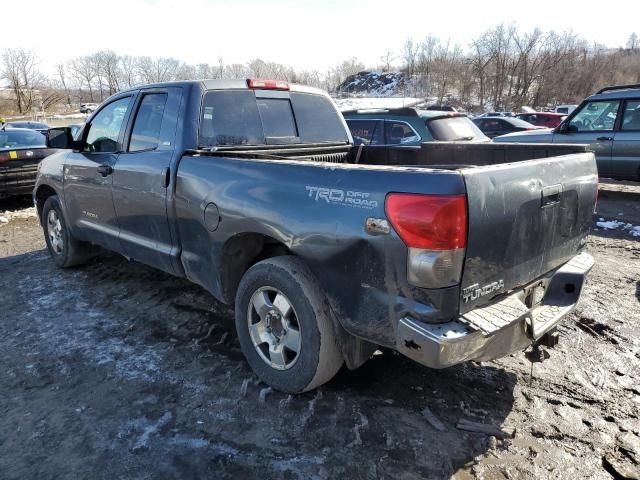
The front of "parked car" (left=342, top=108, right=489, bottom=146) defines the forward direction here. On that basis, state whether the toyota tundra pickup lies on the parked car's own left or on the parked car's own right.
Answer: on the parked car's own left

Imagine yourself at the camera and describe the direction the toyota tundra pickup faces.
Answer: facing away from the viewer and to the left of the viewer

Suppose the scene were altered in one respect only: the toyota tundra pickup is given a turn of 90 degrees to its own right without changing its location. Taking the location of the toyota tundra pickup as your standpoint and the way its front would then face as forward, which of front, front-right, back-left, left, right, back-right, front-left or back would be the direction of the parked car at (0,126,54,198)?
left

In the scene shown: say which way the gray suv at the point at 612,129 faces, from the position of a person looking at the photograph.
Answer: facing to the left of the viewer

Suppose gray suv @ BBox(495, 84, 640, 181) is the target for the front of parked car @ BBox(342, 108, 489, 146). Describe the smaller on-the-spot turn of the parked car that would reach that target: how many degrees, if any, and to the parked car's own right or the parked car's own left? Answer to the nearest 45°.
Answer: approximately 90° to the parked car's own right

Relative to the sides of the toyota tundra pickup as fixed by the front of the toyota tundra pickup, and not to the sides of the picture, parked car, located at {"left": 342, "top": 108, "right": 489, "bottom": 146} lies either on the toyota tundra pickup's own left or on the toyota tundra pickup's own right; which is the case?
on the toyota tundra pickup's own right

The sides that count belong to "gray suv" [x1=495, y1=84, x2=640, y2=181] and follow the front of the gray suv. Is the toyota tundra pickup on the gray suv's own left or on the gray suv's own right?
on the gray suv's own left

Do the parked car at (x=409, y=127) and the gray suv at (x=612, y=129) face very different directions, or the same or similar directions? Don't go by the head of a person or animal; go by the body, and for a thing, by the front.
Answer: same or similar directions

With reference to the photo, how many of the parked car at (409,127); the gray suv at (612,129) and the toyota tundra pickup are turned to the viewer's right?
0

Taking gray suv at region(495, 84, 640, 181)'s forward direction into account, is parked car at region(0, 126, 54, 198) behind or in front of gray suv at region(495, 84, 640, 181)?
in front

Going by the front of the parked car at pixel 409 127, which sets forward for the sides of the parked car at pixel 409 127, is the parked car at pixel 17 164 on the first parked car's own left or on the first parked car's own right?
on the first parked car's own left

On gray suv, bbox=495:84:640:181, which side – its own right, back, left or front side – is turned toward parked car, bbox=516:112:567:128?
right

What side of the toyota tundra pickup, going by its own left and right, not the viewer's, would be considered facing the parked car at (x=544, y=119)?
right

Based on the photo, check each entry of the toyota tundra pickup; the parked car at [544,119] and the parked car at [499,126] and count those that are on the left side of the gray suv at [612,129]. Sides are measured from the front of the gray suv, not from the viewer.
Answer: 1

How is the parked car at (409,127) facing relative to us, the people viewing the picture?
facing away from the viewer and to the left of the viewer
